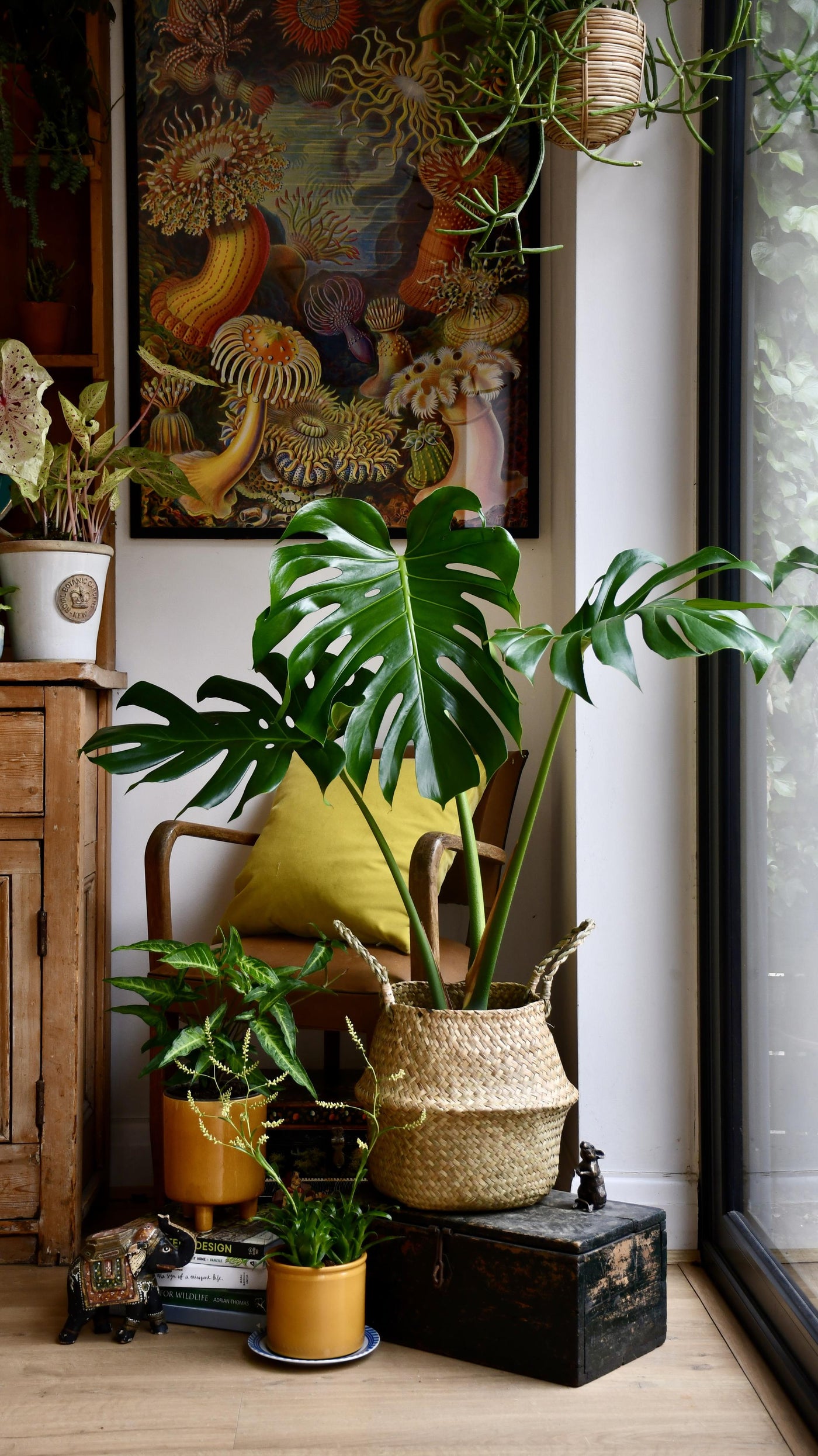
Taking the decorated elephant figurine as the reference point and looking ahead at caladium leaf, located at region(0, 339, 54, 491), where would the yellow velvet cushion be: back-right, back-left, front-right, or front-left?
front-right

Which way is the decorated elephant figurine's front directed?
to the viewer's right

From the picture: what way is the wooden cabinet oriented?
toward the camera

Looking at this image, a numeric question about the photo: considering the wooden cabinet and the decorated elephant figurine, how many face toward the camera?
1

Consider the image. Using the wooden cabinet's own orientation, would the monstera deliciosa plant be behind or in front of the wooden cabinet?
in front

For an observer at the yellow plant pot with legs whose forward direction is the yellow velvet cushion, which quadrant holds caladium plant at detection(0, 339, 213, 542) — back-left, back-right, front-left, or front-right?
front-left

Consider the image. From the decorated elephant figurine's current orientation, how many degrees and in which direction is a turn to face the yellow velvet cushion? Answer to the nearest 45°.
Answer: approximately 45° to its left
